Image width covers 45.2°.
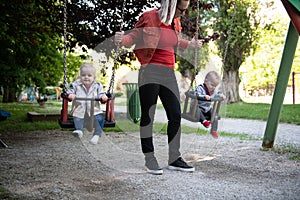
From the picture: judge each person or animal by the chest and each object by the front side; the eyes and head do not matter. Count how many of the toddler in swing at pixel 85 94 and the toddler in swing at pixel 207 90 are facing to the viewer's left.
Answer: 0

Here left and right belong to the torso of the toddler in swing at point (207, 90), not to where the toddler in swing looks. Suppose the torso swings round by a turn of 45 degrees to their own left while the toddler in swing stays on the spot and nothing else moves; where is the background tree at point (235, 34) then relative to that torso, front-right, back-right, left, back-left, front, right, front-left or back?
left

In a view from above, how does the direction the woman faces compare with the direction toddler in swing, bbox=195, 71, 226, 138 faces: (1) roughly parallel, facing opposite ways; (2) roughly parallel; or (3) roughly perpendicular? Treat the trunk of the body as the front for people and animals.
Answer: roughly parallel

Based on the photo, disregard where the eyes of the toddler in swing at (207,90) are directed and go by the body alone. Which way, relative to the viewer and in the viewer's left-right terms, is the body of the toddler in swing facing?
facing the viewer and to the right of the viewer

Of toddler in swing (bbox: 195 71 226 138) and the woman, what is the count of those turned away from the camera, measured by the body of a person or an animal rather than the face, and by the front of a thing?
0

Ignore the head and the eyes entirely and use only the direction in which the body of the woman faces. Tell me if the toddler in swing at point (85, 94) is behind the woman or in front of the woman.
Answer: behind

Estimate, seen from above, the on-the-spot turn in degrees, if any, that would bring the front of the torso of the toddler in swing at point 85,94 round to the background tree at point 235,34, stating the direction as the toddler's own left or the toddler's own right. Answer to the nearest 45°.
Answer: approximately 135° to the toddler's own left

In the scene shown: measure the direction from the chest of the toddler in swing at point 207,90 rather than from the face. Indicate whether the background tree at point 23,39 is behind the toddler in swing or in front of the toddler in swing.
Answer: behind

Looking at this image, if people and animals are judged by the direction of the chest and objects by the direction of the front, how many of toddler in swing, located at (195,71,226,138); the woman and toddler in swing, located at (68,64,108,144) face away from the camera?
0

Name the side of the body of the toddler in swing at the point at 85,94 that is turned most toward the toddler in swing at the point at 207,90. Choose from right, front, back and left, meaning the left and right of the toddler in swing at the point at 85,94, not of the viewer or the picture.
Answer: left

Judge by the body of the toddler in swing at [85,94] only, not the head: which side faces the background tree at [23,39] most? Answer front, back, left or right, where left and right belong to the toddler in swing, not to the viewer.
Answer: back

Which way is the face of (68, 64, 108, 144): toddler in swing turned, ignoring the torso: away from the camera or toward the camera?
toward the camera

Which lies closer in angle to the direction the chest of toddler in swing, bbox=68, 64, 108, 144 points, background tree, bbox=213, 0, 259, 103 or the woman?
the woman

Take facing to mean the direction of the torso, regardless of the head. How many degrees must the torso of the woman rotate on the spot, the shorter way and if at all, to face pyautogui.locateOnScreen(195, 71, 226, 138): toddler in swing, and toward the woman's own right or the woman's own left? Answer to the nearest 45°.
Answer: approximately 90° to the woman's own left

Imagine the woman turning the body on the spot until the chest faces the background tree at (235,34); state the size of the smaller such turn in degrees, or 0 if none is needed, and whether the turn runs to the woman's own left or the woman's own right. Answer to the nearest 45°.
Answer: approximately 135° to the woman's own left

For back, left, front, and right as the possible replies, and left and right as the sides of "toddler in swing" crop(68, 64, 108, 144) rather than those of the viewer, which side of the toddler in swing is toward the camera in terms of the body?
front

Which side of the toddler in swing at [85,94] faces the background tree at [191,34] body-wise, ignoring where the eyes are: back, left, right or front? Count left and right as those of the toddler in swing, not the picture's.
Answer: back

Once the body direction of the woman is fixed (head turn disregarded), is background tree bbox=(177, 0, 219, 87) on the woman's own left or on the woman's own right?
on the woman's own left

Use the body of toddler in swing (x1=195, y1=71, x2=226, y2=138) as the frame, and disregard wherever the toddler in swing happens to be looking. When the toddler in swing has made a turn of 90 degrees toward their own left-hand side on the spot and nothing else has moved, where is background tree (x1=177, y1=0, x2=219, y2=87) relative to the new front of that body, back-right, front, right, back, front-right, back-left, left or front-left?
front-left
